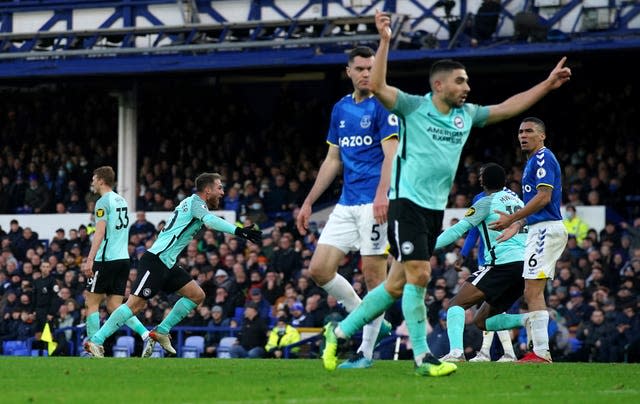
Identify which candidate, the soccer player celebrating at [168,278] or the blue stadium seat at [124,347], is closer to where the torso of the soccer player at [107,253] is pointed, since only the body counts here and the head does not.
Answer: the blue stadium seat

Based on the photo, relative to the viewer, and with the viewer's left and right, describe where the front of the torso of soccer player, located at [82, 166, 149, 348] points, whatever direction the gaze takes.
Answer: facing away from the viewer and to the left of the viewer

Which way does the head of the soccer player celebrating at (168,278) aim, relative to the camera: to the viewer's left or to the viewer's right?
to the viewer's right

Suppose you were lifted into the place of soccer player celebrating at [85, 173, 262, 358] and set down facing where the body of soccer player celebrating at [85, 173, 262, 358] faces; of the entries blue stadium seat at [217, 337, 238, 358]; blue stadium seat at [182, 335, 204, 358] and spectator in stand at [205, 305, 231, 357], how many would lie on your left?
3

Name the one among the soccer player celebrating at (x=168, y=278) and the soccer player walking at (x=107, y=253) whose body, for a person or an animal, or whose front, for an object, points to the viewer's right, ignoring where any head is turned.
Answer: the soccer player celebrating at (x=168, y=278)

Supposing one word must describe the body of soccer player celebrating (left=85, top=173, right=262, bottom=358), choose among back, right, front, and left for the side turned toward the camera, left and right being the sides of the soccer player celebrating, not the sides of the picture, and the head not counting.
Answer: right
